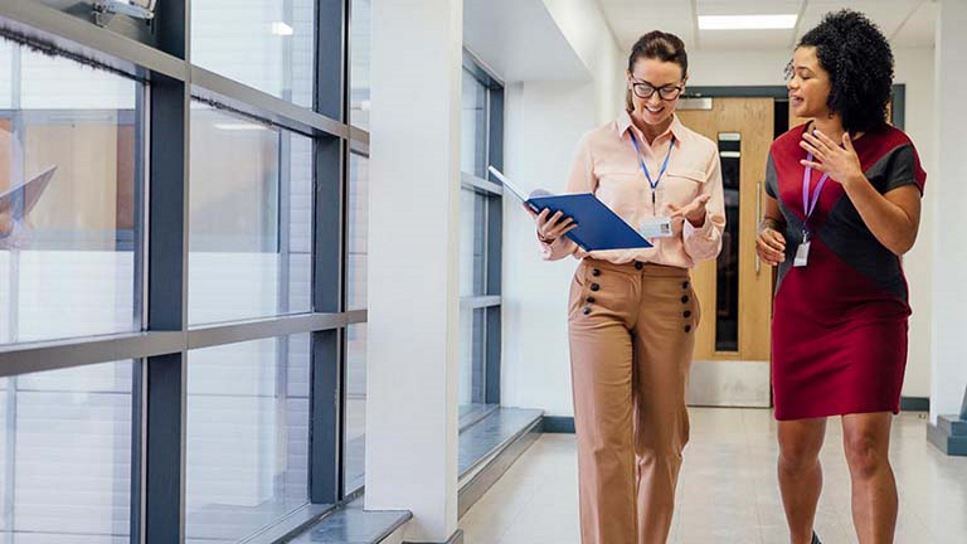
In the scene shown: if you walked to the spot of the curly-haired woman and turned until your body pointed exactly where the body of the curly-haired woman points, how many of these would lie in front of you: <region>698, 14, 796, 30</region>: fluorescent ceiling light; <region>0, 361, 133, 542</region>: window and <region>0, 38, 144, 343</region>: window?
2

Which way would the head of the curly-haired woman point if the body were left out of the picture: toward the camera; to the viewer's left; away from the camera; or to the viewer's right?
to the viewer's left

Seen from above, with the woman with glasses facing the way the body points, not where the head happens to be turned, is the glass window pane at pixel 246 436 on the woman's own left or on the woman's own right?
on the woman's own right

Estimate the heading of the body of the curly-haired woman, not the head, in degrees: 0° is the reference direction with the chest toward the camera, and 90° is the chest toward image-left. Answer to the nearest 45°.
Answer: approximately 45°

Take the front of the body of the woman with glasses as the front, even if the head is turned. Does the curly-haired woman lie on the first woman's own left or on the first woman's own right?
on the first woman's own left

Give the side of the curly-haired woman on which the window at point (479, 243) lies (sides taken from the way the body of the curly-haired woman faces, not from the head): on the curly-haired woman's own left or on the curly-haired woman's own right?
on the curly-haired woman's own right

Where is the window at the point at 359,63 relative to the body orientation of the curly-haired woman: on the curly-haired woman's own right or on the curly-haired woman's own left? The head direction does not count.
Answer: on the curly-haired woman's own right

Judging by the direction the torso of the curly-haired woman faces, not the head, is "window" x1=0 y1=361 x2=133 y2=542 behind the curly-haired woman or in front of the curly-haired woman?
in front

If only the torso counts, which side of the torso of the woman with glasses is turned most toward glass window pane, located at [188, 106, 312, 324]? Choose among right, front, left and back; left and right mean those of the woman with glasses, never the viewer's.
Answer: right
